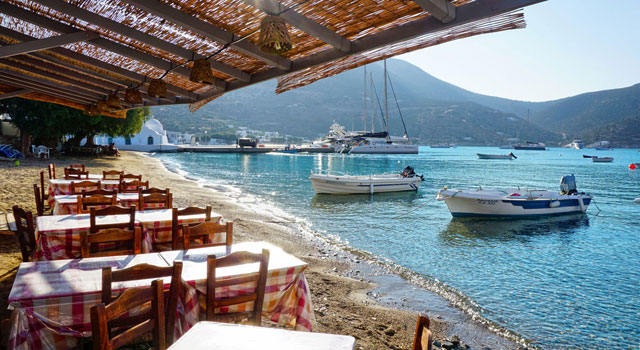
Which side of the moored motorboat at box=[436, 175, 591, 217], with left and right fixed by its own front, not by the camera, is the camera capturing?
left

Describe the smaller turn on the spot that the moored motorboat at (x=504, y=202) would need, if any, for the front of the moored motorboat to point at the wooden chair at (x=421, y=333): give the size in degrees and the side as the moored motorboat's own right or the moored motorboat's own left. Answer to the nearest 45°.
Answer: approximately 90° to the moored motorboat's own left

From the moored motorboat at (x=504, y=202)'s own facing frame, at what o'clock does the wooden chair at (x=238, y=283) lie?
The wooden chair is roughly at 9 o'clock from the moored motorboat.

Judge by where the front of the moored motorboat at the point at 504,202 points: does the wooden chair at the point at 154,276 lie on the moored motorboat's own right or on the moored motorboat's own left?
on the moored motorboat's own left

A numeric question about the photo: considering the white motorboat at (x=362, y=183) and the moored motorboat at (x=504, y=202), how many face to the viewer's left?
2

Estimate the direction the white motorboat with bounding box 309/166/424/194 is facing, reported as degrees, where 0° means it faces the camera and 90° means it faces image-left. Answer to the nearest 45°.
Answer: approximately 90°

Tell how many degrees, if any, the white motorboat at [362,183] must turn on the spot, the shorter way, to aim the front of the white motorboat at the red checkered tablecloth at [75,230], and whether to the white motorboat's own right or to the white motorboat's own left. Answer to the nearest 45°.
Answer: approximately 90° to the white motorboat's own left

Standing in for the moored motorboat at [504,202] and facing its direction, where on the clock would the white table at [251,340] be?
The white table is roughly at 9 o'clock from the moored motorboat.

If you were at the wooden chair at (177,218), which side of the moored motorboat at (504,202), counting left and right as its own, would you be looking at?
left

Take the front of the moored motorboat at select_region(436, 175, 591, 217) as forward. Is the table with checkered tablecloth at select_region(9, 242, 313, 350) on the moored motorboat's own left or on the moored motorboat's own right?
on the moored motorboat's own left

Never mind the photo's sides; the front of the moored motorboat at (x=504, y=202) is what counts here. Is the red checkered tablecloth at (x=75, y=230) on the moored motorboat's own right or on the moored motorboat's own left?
on the moored motorboat's own left
